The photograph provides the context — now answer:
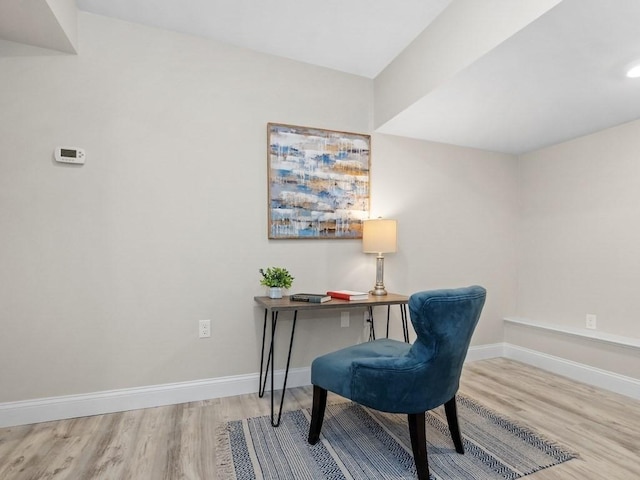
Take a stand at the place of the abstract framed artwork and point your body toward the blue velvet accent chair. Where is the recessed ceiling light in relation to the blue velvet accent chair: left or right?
left

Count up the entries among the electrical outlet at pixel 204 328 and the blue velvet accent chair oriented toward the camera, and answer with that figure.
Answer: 1

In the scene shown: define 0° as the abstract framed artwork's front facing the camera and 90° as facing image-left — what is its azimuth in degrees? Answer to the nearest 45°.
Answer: approximately 315°

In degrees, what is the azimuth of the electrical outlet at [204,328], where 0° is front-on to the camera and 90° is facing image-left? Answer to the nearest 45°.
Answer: approximately 0°

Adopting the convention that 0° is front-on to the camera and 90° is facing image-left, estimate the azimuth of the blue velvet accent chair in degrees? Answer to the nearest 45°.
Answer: approximately 135°

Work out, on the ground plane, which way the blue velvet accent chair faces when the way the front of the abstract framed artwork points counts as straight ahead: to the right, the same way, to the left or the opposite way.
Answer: the opposite way

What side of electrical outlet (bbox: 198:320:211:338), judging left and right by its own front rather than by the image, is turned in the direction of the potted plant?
left

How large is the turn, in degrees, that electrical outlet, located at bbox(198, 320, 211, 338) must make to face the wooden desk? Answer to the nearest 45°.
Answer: approximately 45° to its left

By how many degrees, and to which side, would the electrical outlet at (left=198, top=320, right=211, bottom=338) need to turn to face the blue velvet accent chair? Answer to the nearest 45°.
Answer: approximately 45° to its left

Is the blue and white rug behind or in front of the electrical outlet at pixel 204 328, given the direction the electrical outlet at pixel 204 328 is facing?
in front

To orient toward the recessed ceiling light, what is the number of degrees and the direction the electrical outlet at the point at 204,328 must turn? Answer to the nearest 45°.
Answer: approximately 45° to its left

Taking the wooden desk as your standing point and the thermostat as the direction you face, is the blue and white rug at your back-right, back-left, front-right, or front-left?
back-left
